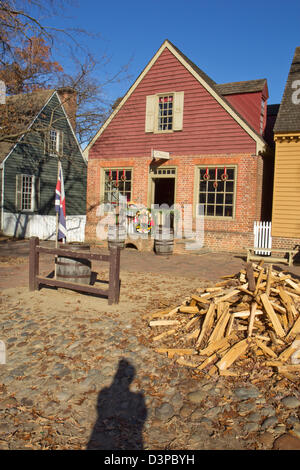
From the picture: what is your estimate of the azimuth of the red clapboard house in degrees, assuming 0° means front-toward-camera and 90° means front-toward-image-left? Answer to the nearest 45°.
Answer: approximately 0°

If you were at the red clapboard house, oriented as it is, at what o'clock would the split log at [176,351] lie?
The split log is roughly at 12 o'clock from the red clapboard house.

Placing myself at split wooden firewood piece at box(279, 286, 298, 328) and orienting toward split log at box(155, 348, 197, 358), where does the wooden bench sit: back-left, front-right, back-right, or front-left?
back-right

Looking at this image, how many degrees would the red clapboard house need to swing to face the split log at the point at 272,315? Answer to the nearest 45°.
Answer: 0° — it already faces it

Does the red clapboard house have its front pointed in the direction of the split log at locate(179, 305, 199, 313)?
yes

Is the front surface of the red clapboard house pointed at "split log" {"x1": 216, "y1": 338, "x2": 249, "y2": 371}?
yes

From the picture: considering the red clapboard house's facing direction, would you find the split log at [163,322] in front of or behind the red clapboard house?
in front

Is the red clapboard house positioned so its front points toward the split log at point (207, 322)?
yes

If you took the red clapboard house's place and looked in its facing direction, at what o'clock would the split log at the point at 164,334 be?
The split log is roughly at 12 o'clock from the red clapboard house.
